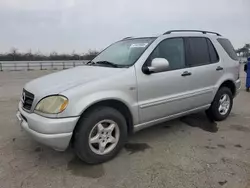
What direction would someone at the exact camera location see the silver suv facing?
facing the viewer and to the left of the viewer
